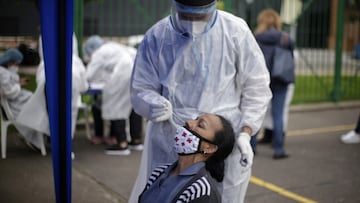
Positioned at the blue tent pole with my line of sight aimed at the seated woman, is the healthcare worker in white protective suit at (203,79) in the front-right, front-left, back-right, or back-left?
front-left

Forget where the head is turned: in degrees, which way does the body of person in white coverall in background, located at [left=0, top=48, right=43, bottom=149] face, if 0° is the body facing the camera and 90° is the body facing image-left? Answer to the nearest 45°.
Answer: approximately 270°

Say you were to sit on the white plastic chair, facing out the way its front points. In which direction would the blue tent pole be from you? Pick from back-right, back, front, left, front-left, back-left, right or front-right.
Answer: right

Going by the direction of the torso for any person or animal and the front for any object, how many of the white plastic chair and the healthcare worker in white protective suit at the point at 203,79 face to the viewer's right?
1

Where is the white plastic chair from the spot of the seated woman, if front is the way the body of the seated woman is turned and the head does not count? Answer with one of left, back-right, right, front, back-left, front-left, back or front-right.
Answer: right

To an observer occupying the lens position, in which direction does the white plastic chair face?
facing to the right of the viewer

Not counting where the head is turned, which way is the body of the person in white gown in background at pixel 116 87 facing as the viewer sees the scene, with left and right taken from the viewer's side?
facing to the left of the viewer

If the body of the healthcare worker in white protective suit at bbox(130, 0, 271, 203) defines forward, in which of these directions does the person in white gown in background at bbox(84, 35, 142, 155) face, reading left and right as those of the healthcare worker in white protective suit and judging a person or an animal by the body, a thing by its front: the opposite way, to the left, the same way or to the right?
to the right

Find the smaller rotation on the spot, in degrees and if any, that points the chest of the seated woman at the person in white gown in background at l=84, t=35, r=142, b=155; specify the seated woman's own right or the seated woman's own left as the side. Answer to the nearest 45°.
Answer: approximately 135° to the seated woman's own right

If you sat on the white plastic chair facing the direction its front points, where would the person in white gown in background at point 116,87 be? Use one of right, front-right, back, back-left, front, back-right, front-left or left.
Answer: front

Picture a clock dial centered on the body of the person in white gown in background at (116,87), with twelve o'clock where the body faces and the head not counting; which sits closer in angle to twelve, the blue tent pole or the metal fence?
the blue tent pole

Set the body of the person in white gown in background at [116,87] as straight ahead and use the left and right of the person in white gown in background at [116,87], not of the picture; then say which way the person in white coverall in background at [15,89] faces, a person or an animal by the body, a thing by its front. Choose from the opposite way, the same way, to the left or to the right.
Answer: the opposite way

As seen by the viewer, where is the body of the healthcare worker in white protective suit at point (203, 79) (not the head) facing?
toward the camera

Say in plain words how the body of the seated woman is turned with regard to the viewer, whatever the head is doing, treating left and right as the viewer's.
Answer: facing the viewer and to the left of the viewer
